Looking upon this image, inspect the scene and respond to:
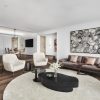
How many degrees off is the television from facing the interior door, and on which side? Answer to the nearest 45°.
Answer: approximately 45° to its left

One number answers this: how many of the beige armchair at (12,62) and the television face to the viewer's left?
0

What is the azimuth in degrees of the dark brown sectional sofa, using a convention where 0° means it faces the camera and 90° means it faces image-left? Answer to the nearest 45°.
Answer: approximately 45°

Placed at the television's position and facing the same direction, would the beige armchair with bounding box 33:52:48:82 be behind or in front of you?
in front

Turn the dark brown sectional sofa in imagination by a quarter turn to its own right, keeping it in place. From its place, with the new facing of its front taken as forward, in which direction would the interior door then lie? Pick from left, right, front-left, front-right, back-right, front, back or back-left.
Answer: front

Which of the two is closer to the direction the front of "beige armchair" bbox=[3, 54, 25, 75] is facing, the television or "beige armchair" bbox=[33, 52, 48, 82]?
the beige armchair

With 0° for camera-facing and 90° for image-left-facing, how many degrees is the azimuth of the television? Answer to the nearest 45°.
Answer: approximately 0°

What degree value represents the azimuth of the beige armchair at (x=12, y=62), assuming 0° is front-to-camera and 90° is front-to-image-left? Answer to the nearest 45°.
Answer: approximately 315°

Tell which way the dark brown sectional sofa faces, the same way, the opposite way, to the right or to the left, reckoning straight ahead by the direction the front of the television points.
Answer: to the right

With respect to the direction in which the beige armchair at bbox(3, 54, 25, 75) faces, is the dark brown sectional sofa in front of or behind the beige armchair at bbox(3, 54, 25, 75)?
in front

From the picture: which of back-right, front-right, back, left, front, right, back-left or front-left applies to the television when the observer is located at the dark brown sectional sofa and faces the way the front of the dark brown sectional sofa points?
right

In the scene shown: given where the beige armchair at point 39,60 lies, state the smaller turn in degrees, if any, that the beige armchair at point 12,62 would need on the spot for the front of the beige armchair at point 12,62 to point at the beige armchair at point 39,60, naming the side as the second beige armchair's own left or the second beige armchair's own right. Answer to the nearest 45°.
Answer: approximately 45° to the second beige armchair's own left

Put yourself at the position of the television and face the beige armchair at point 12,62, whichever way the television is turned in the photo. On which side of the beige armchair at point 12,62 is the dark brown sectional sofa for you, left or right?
left
